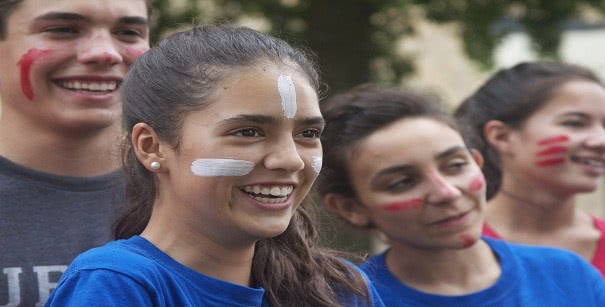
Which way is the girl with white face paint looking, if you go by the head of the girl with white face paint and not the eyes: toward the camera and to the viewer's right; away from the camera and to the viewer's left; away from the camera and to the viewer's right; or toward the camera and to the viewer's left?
toward the camera and to the viewer's right

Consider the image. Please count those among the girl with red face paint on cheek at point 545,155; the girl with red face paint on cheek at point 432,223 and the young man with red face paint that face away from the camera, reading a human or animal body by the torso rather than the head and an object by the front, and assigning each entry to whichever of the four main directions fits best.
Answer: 0

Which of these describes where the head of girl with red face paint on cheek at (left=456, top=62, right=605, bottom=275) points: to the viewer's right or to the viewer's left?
to the viewer's right

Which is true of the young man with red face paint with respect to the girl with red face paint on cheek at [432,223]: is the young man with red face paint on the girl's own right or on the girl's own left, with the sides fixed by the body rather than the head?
on the girl's own right

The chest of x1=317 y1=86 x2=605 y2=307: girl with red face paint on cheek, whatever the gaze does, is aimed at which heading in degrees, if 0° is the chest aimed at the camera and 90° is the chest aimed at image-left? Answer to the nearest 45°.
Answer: approximately 315°

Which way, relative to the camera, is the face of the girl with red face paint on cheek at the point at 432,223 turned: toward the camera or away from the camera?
toward the camera

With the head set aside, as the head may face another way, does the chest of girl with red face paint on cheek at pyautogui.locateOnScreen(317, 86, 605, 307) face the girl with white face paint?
no

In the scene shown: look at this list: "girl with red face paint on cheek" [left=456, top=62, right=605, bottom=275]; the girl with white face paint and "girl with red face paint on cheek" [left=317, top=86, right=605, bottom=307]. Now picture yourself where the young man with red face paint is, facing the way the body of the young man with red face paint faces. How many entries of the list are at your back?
0

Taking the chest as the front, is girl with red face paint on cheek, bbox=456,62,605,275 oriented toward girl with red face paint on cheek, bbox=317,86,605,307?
no

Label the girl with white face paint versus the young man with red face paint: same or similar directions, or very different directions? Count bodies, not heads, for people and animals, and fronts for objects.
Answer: same or similar directions

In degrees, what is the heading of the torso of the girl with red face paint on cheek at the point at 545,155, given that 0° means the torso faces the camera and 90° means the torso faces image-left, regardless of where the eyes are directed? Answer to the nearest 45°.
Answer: approximately 315°

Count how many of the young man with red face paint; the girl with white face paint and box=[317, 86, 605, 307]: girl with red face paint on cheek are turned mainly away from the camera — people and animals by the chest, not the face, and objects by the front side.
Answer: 0

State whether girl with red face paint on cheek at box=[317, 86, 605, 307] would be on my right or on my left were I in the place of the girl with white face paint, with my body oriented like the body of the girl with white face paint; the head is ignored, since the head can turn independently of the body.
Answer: on my left

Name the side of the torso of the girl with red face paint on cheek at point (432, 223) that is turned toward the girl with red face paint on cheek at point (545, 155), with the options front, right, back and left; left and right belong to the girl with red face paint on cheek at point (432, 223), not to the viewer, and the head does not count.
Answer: left
